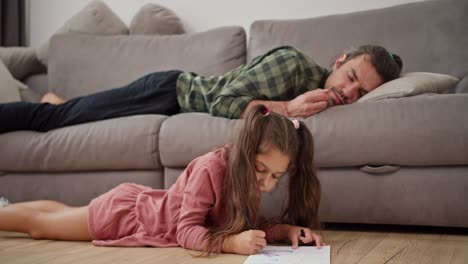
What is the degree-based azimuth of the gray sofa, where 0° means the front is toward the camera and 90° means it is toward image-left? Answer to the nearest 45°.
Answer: approximately 0°
